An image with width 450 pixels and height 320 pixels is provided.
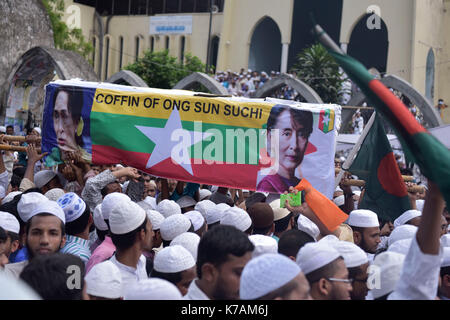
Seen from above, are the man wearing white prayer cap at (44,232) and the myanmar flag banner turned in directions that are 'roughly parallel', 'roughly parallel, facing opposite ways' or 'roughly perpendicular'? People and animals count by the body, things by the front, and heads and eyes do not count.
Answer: roughly parallel

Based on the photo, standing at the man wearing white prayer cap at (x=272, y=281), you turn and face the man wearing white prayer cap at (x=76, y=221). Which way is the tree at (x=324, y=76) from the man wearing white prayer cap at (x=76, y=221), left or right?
right

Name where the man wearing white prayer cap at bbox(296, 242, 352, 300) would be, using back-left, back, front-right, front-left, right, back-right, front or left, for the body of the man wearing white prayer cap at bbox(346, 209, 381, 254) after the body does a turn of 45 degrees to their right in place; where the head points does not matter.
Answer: front

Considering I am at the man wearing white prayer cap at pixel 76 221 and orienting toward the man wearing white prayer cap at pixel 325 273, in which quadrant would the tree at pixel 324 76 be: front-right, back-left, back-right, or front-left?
back-left

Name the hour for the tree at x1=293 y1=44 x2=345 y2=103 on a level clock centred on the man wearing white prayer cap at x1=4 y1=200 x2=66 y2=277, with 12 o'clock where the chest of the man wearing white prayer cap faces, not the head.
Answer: The tree is roughly at 7 o'clock from the man wearing white prayer cap.

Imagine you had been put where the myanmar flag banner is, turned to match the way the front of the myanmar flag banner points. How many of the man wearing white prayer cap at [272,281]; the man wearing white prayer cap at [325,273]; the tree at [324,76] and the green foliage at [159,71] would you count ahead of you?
2

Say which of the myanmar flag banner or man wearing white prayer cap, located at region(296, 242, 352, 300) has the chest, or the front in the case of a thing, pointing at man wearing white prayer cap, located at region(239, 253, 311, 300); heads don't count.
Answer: the myanmar flag banner

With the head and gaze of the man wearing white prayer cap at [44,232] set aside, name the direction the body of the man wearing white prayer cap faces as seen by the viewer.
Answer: toward the camera

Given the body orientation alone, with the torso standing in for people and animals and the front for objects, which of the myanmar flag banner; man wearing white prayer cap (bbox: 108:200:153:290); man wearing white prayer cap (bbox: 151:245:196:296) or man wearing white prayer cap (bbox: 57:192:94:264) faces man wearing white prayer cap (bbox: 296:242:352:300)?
the myanmar flag banner
